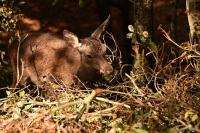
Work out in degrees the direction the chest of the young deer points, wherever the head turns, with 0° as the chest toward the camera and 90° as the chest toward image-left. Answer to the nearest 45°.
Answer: approximately 270°
